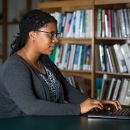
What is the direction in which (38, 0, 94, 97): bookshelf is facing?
toward the camera

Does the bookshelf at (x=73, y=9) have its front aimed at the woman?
yes

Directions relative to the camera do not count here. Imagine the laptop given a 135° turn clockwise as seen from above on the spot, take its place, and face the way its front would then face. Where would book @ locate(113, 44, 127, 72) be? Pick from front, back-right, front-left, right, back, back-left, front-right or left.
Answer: front-left

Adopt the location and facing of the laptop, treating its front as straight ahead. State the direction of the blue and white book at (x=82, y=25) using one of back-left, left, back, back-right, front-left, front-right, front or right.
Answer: right

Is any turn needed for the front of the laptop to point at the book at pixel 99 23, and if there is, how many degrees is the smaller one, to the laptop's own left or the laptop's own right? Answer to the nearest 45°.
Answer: approximately 90° to the laptop's own right

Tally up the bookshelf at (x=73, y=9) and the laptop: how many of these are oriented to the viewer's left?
1

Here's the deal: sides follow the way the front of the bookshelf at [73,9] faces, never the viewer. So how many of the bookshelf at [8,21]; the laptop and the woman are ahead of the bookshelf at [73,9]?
2

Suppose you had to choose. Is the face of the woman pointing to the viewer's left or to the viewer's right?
to the viewer's right

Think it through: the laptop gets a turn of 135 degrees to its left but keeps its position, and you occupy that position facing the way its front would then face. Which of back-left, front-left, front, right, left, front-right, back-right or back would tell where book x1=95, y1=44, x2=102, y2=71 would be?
back-left

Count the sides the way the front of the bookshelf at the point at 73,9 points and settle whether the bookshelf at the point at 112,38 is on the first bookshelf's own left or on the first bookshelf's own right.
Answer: on the first bookshelf's own left

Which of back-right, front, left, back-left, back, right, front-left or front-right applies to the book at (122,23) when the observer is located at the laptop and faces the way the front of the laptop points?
right

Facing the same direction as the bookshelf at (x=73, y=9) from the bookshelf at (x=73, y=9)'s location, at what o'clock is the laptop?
The laptop is roughly at 12 o'clock from the bookshelf.

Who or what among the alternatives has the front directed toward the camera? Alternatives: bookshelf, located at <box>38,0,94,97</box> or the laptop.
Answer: the bookshelf

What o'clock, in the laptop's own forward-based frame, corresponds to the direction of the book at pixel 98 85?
The book is roughly at 3 o'clock from the laptop.

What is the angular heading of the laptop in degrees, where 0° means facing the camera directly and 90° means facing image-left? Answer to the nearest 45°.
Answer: approximately 90°

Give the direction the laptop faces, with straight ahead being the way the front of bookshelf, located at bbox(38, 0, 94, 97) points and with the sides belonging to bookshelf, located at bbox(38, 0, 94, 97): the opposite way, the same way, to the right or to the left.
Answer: to the right
